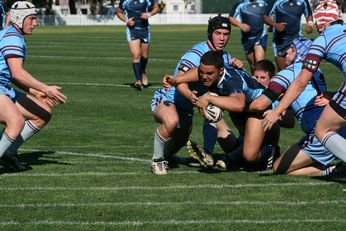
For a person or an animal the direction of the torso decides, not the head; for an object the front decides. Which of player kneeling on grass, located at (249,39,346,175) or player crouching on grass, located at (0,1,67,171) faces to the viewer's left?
the player kneeling on grass

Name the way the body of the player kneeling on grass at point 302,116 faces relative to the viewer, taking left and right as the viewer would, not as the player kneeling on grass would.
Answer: facing to the left of the viewer

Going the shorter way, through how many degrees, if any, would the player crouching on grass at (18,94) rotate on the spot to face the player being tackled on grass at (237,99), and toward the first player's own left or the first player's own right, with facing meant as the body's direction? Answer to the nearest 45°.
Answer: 0° — they already face them

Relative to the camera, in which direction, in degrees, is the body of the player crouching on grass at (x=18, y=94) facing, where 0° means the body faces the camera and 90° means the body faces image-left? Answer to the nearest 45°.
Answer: approximately 270°

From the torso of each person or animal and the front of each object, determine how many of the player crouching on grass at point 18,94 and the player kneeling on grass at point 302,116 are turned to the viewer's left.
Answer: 1
